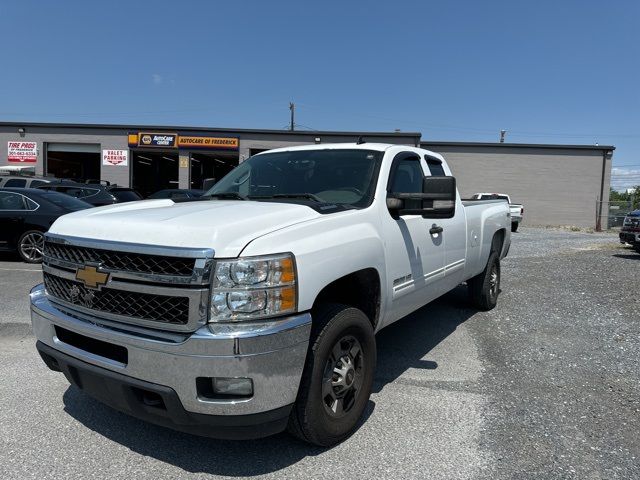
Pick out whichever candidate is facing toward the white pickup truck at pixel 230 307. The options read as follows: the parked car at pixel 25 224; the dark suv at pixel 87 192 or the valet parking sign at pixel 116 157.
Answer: the valet parking sign

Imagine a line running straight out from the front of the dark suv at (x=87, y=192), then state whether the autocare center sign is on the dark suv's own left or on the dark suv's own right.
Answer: on the dark suv's own right

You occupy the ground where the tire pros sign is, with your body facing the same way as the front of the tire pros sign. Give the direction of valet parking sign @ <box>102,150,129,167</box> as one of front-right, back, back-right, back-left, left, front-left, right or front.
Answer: front-left

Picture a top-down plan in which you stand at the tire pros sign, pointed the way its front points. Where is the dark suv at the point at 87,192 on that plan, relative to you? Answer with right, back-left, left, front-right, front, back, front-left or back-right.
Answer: front

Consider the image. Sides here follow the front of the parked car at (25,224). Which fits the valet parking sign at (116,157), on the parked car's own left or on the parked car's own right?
on the parked car's own right

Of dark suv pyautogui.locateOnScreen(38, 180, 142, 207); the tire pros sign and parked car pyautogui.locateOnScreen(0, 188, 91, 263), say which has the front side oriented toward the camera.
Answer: the tire pros sign

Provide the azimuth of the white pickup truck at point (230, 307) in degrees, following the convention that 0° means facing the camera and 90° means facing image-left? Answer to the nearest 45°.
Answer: approximately 45°

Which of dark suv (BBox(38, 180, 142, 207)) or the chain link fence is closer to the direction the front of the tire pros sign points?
the dark suv

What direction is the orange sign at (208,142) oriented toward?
toward the camera

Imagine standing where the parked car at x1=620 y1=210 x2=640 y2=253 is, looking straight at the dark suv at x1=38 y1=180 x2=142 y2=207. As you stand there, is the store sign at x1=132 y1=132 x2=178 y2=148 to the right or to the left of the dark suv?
right

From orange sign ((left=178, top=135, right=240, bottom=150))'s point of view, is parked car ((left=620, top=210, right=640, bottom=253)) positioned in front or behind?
in front

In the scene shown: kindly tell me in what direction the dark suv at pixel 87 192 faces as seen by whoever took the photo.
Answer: facing away from the viewer and to the left of the viewer

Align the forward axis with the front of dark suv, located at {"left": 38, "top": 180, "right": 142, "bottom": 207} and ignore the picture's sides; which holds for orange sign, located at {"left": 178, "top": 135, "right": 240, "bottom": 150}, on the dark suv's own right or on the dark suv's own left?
on the dark suv's own right

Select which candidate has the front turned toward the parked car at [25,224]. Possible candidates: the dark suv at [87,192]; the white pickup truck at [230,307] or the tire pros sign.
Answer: the tire pros sign

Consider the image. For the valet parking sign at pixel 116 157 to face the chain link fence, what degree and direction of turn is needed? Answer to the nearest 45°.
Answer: approximately 90° to its left

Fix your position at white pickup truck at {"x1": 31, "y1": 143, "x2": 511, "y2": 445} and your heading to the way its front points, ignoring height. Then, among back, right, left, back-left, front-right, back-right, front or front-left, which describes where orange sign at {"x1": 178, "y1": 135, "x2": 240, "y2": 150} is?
back-right

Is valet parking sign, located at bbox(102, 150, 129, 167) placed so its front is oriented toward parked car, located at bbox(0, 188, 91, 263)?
yes

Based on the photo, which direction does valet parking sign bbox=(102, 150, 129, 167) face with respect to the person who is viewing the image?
facing the viewer
